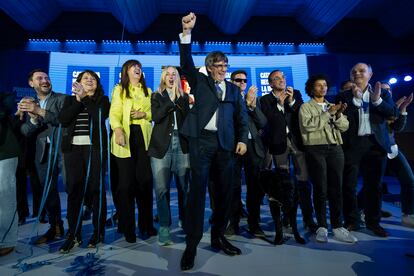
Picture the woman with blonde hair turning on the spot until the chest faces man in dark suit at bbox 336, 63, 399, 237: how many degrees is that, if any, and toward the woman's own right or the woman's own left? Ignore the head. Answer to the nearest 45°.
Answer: approximately 90° to the woman's own left

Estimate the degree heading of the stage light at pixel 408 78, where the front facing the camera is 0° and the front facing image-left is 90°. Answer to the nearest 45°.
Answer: approximately 0°

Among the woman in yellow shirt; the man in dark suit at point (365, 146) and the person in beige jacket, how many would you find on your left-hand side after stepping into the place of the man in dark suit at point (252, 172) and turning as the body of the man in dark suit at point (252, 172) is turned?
2

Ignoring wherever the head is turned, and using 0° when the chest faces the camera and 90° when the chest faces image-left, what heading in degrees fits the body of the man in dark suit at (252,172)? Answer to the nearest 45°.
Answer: approximately 0°

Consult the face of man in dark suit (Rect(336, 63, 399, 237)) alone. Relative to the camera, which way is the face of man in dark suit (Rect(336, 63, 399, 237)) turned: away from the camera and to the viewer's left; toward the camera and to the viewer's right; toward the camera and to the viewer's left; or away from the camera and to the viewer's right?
toward the camera and to the viewer's left

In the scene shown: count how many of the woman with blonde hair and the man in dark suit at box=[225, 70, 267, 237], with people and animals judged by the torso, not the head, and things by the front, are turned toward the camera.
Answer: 2

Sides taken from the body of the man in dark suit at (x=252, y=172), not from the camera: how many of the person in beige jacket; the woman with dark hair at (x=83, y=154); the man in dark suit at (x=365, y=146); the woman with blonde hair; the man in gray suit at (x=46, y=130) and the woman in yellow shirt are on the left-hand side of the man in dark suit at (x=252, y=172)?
2

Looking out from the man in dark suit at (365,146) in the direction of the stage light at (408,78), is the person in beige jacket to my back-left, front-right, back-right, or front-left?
back-left

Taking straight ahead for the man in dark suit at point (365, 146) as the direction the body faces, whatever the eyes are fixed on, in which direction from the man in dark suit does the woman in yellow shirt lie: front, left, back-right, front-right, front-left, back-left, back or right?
front-right

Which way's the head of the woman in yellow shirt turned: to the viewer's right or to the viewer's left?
to the viewer's right

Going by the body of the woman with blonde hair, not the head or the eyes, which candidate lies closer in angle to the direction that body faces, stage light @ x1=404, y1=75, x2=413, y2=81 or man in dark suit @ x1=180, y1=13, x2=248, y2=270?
the man in dark suit

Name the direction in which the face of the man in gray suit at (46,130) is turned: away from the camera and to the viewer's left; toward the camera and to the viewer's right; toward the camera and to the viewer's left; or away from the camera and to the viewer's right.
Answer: toward the camera and to the viewer's right
